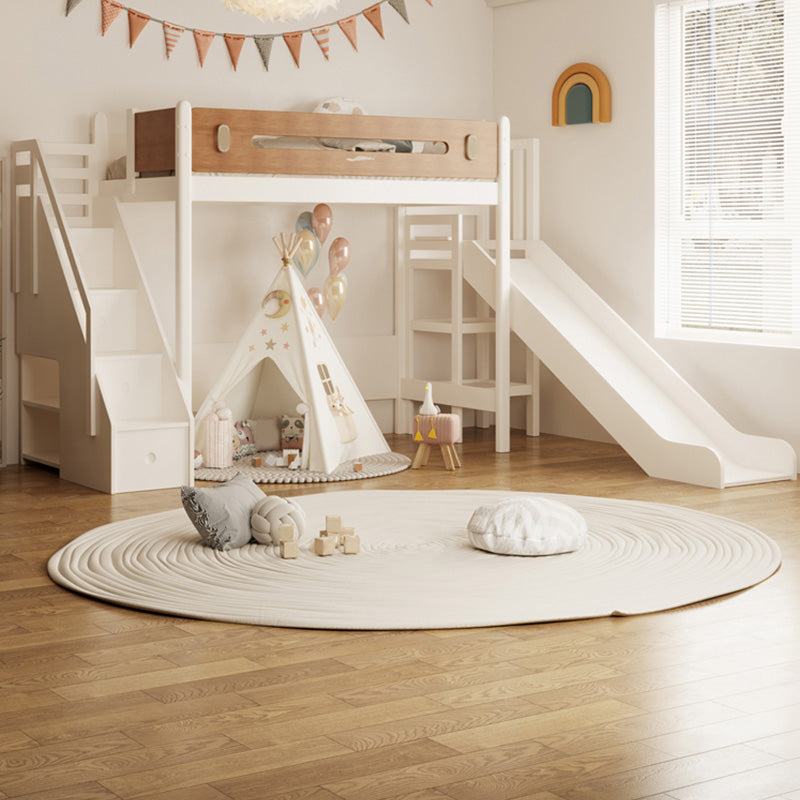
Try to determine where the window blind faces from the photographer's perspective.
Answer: facing the viewer and to the left of the viewer

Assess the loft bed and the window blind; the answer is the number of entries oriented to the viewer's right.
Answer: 0

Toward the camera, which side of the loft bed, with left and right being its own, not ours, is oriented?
left

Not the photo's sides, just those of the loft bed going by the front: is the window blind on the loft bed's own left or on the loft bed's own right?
on the loft bed's own left

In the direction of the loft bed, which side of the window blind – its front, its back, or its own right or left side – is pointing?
front

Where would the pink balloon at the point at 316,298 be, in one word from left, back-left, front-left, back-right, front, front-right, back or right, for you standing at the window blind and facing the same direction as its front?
front-right

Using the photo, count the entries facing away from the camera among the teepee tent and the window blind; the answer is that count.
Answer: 0

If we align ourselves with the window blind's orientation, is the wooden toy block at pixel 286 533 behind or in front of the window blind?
in front

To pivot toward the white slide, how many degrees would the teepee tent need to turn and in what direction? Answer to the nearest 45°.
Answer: approximately 135° to its left

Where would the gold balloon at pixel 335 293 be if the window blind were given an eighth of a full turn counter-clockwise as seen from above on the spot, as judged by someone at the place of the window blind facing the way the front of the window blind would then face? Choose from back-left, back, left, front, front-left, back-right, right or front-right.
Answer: right

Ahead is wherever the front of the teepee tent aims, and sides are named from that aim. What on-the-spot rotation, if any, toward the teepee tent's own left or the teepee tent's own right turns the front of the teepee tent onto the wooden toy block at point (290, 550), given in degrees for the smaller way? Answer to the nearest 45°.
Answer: approximately 45° to the teepee tent's own left

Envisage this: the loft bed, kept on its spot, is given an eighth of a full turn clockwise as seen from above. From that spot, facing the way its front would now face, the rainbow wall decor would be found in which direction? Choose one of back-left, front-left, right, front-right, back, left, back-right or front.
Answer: back
